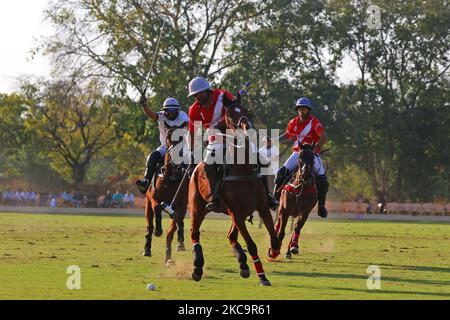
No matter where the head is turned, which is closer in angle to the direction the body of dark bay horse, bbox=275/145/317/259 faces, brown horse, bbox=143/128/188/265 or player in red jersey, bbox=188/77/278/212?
the player in red jersey

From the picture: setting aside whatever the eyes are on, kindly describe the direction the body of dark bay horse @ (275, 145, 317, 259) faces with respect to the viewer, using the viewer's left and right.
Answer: facing the viewer

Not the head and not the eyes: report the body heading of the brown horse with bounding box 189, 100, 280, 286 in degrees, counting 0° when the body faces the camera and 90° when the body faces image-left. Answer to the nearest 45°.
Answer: approximately 315°

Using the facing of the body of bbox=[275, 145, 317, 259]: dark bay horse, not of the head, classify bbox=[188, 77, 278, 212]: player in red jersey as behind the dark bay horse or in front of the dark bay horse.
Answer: in front

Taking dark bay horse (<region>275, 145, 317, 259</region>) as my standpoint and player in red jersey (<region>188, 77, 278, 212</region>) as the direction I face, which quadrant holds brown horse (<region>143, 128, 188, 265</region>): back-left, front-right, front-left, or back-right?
front-right

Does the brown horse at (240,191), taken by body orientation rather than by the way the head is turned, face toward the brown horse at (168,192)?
no

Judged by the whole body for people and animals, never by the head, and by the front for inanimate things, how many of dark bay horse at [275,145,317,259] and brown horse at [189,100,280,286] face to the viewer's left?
0

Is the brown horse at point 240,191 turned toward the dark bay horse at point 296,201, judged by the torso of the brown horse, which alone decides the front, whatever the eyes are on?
no

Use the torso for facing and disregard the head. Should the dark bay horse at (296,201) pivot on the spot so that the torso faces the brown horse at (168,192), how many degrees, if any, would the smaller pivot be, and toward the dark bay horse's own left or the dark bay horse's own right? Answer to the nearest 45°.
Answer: approximately 45° to the dark bay horse's own right

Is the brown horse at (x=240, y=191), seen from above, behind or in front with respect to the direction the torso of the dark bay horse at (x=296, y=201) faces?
in front
